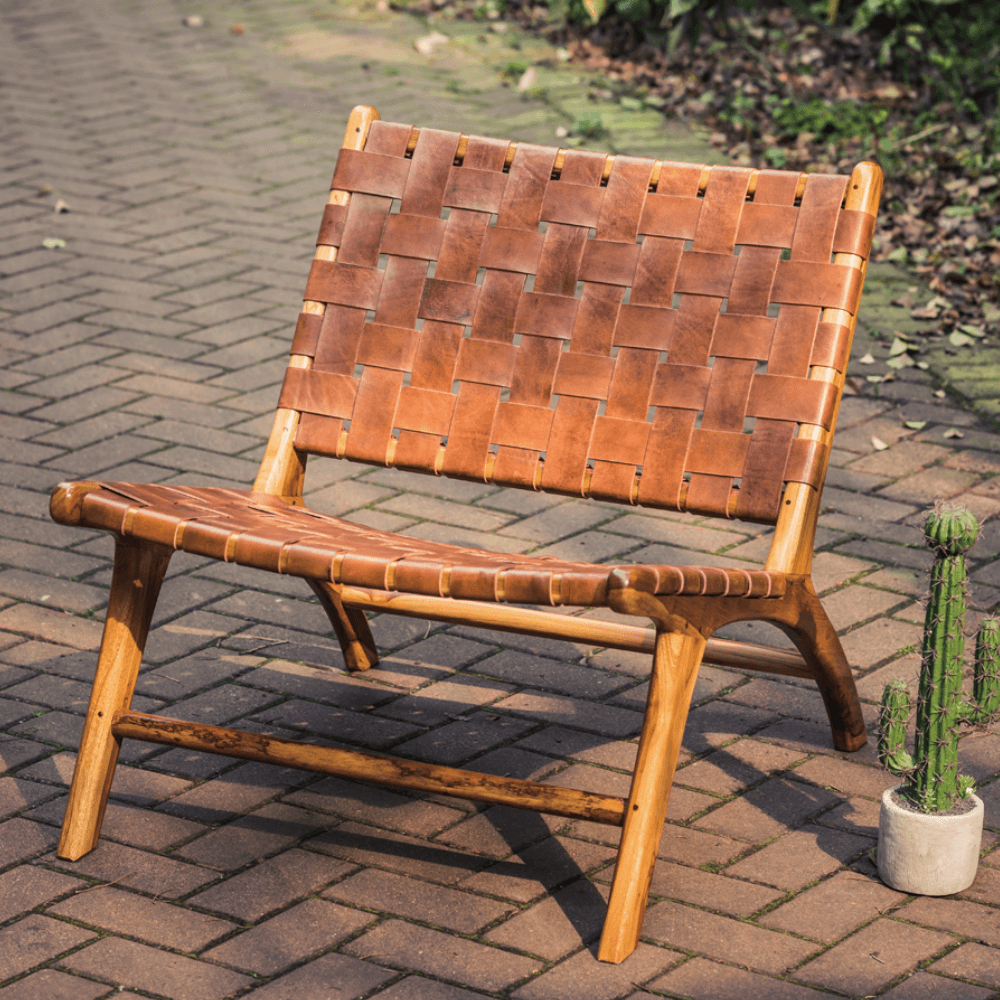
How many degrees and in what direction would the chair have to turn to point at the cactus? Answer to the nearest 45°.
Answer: approximately 90° to its left

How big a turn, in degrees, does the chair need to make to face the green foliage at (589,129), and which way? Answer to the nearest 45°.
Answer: approximately 135° to its right

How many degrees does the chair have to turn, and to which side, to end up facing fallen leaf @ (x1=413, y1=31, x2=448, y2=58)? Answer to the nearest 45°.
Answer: approximately 135° to its right

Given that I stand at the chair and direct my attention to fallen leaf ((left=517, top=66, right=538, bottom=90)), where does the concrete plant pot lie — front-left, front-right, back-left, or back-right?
back-right

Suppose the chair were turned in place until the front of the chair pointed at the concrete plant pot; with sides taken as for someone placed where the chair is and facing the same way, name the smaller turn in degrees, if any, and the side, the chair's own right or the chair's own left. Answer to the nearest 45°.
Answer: approximately 90° to the chair's own left

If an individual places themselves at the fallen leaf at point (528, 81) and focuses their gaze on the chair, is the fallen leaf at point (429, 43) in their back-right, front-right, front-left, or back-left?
back-right

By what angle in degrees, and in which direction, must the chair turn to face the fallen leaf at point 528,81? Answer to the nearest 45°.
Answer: approximately 135° to its right

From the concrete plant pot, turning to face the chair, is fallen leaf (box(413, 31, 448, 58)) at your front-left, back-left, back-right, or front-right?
front-right

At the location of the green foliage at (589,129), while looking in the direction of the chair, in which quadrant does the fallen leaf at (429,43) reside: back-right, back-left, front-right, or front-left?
back-right

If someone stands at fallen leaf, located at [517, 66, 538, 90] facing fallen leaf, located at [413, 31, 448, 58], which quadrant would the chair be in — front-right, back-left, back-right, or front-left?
back-left
